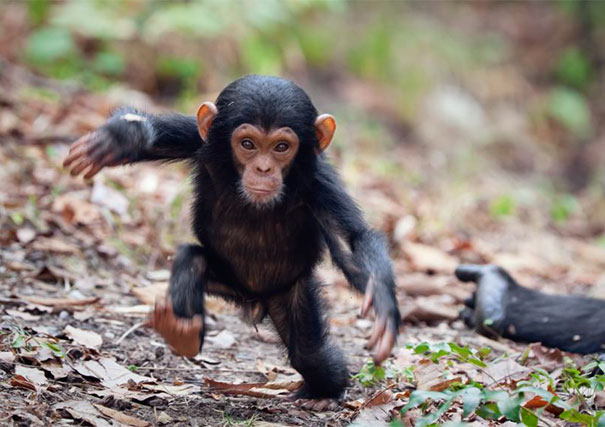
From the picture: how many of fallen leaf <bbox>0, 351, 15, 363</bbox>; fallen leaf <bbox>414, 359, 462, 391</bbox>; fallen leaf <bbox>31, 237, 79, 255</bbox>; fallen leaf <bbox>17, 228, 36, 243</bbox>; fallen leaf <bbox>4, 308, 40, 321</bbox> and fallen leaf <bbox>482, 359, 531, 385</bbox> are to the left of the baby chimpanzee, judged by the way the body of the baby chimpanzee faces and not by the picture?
2

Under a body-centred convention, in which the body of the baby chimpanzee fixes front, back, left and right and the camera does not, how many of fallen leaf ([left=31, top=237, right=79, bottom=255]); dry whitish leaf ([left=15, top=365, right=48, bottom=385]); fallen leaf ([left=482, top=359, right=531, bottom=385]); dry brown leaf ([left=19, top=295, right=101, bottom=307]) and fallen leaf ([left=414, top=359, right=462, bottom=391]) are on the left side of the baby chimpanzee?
2

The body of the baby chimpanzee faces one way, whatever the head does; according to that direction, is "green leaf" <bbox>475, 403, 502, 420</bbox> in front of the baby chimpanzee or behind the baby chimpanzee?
in front

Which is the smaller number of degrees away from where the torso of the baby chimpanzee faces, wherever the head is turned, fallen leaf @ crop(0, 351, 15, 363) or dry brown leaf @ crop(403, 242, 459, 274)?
the fallen leaf

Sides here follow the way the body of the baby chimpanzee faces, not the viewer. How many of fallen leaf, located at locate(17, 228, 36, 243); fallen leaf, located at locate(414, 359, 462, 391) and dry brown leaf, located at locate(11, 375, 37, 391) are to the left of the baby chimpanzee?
1

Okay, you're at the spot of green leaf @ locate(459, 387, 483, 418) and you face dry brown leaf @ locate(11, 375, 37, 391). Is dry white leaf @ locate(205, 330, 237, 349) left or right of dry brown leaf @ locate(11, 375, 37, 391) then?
right

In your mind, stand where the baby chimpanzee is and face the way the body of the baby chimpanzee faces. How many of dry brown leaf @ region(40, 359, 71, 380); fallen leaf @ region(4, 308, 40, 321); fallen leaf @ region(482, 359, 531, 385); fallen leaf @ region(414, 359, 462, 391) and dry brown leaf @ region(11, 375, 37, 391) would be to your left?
2

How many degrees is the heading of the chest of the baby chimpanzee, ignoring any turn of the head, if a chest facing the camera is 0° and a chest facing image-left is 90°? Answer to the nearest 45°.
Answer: approximately 0°

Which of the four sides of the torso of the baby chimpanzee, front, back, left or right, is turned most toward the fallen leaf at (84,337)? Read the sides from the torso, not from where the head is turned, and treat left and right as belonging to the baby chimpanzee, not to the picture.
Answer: right

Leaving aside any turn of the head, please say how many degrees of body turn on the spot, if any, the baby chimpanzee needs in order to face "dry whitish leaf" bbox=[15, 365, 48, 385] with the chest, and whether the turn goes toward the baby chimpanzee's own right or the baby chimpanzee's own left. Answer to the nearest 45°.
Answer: approximately 45° to the baby chimpanzee's own right

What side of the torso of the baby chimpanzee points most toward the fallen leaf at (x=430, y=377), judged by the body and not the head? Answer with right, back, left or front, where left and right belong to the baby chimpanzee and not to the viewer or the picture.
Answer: left

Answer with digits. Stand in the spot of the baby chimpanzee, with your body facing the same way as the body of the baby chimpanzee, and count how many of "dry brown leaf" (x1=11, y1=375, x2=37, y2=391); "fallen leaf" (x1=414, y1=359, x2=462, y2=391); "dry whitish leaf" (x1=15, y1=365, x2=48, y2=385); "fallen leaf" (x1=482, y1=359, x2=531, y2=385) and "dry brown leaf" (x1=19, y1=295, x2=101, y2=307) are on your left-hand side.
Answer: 2
